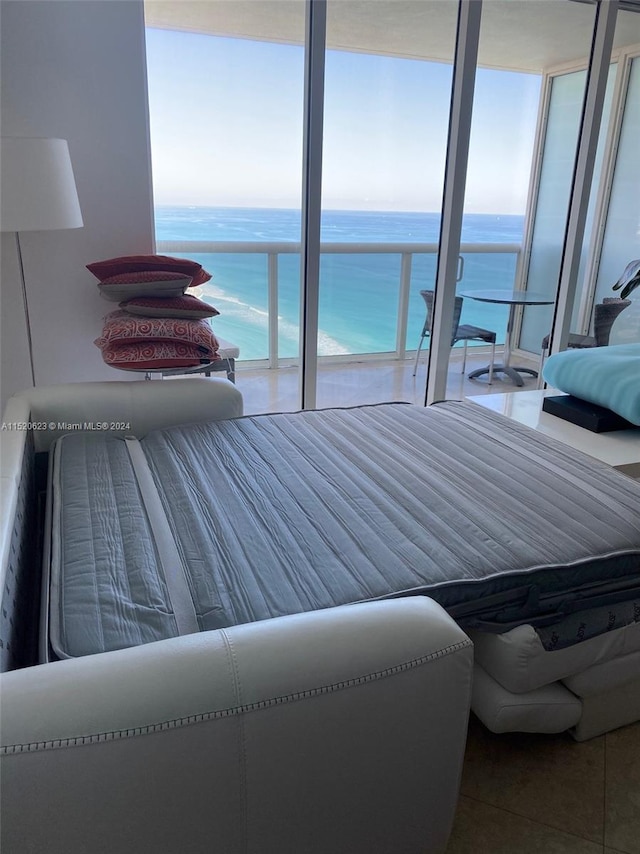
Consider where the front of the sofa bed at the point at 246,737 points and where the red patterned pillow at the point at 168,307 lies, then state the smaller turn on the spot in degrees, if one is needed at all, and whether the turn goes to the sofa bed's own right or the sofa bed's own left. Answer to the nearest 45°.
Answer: approximately 90° to the sofa bed's own left

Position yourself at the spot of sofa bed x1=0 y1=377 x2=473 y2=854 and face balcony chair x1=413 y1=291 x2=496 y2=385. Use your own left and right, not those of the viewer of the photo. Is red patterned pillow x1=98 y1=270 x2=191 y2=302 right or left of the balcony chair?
left

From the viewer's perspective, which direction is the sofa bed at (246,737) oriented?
to the viewer's right

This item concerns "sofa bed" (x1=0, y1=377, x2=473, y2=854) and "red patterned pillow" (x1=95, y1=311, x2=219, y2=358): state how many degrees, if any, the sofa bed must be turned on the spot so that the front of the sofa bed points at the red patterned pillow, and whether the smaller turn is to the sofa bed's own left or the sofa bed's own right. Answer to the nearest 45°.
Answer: approximately 90° to the sofa bed's own left

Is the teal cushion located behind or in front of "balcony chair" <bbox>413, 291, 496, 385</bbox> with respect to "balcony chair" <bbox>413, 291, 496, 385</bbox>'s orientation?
in front

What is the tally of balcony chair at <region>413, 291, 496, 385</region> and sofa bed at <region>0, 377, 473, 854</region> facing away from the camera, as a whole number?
0

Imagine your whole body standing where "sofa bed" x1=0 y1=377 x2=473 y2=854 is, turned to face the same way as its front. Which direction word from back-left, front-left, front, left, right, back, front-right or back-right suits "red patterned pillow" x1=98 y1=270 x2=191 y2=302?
left

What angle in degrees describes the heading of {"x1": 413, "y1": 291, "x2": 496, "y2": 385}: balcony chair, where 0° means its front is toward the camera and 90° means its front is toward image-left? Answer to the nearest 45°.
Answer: approximately 315°
